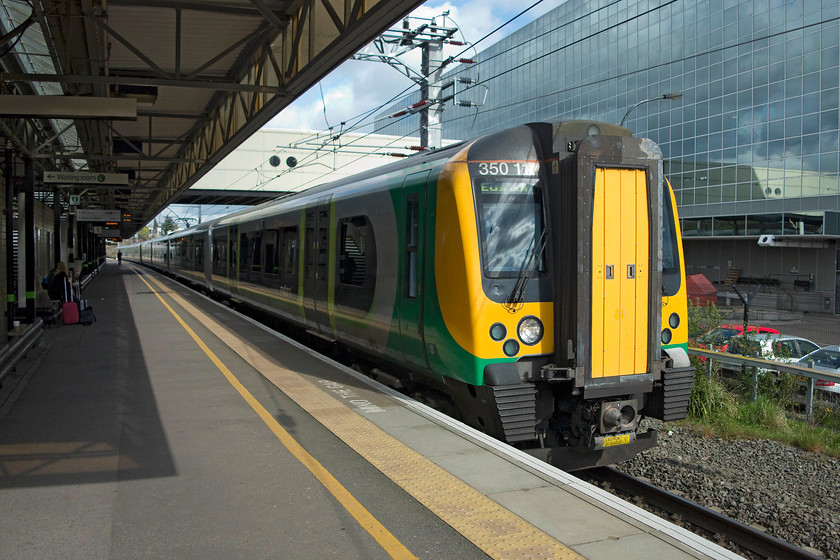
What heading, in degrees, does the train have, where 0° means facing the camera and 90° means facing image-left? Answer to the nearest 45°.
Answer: approximately 315°

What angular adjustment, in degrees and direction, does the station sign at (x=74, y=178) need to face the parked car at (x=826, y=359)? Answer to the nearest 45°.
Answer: approximately 45° to its left

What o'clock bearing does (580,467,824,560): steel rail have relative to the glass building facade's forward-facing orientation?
The steel rail is roughly at 11 o'clock from the glass building facade.

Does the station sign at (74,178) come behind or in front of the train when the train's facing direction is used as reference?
behind

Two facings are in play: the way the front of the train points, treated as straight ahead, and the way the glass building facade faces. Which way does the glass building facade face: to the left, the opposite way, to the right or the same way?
to the right

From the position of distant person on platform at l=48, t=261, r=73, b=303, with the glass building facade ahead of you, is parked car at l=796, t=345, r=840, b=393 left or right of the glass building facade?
right
